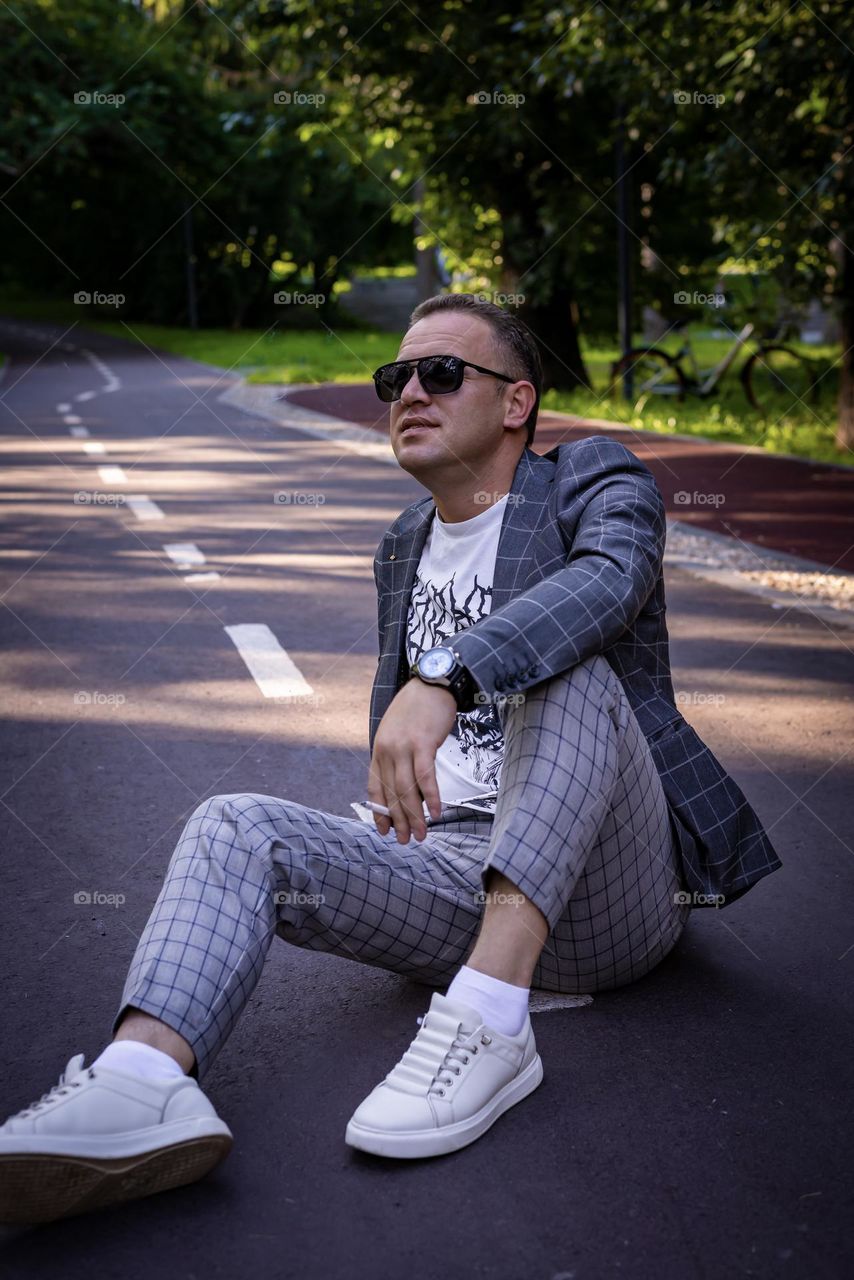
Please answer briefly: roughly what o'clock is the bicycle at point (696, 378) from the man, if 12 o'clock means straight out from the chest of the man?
The bicycle is roughly at 5 o'clock from the man.

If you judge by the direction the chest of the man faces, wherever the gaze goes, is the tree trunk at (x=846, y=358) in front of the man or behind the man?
behind

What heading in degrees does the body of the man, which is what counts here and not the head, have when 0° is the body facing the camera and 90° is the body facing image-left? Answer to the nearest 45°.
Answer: approximately 45°
